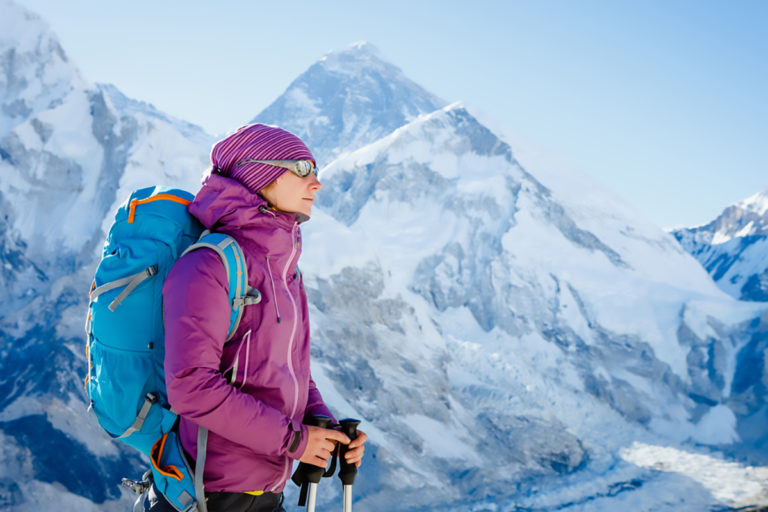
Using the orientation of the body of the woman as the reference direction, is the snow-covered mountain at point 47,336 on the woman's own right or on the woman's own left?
on the woman's own left

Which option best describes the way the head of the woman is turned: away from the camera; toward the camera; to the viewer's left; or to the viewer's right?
to the viewer's right

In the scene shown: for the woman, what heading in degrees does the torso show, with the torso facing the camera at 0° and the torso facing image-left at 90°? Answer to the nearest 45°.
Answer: approximately 270°
